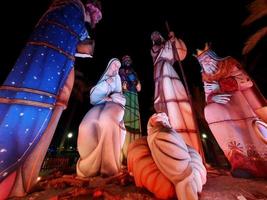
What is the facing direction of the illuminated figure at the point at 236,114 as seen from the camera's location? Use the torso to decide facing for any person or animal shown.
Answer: facing the viewer and to the left of the viewer

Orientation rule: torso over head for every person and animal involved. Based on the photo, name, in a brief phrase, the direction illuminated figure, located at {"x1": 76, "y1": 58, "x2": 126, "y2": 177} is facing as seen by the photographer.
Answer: facing the viewer and to the right of the viewer

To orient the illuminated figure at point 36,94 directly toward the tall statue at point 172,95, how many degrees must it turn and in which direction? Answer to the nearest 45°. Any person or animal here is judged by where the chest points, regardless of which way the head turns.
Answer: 0° — it already faces it

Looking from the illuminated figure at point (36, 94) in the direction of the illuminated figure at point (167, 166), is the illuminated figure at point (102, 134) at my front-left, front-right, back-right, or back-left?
front-left

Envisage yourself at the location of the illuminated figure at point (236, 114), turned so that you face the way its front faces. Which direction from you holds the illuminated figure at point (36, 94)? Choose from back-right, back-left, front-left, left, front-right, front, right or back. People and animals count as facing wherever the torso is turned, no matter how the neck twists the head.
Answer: front

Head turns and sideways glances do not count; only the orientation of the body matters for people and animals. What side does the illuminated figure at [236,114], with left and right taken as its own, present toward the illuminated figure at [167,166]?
front

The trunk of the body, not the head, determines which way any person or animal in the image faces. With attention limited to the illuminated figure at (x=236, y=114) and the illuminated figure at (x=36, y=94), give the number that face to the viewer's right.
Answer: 1

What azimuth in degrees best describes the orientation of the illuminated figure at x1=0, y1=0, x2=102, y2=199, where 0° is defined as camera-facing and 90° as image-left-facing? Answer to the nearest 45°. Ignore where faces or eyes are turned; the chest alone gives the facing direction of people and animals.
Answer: approximately 270°

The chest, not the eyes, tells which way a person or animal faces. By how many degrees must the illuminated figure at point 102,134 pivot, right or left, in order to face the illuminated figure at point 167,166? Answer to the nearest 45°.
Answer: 0° — it already faces it

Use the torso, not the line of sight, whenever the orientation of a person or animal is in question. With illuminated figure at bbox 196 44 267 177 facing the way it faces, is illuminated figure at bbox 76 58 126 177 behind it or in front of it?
in front
